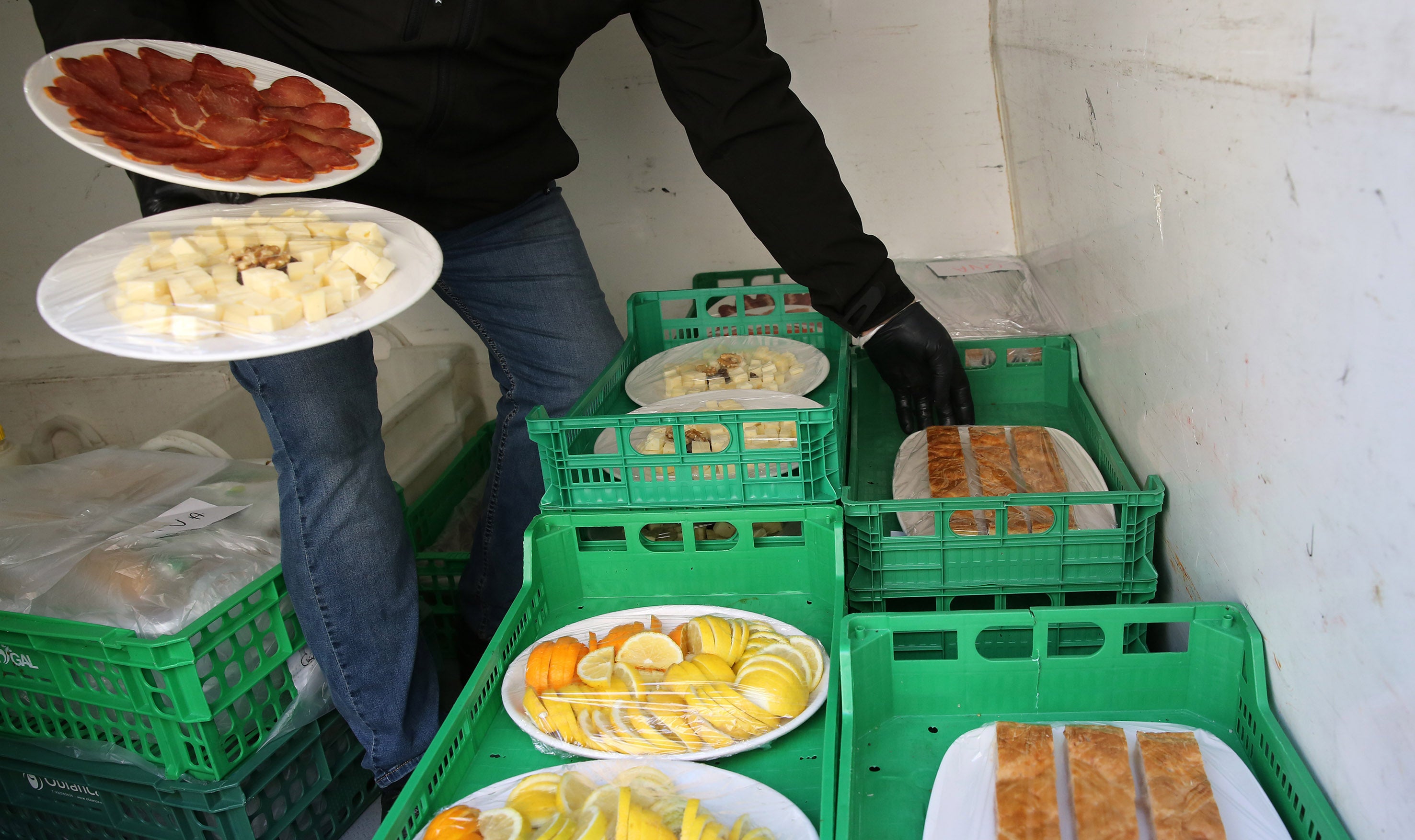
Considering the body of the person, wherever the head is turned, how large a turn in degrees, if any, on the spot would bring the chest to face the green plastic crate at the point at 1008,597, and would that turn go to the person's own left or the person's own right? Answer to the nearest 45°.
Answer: approximately 45° to the person's own left

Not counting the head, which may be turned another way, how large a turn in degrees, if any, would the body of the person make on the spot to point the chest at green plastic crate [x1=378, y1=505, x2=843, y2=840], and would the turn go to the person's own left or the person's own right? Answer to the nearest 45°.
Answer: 0° — they already face it

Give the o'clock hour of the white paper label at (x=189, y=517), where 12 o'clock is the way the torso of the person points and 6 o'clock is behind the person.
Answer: The white paper label is roughly at 3 o'clock from the person.

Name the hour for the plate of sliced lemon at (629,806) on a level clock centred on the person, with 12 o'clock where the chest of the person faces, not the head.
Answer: The plate of sliced lemon is roughly at 12 o'clock from the person.

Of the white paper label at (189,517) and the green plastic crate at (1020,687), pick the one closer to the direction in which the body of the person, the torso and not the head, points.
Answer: the green plastic crate

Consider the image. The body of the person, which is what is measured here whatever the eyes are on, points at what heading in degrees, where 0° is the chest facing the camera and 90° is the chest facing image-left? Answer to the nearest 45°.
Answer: approximately 0°

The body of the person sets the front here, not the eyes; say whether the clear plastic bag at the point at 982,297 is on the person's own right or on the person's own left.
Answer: on the person's own left
